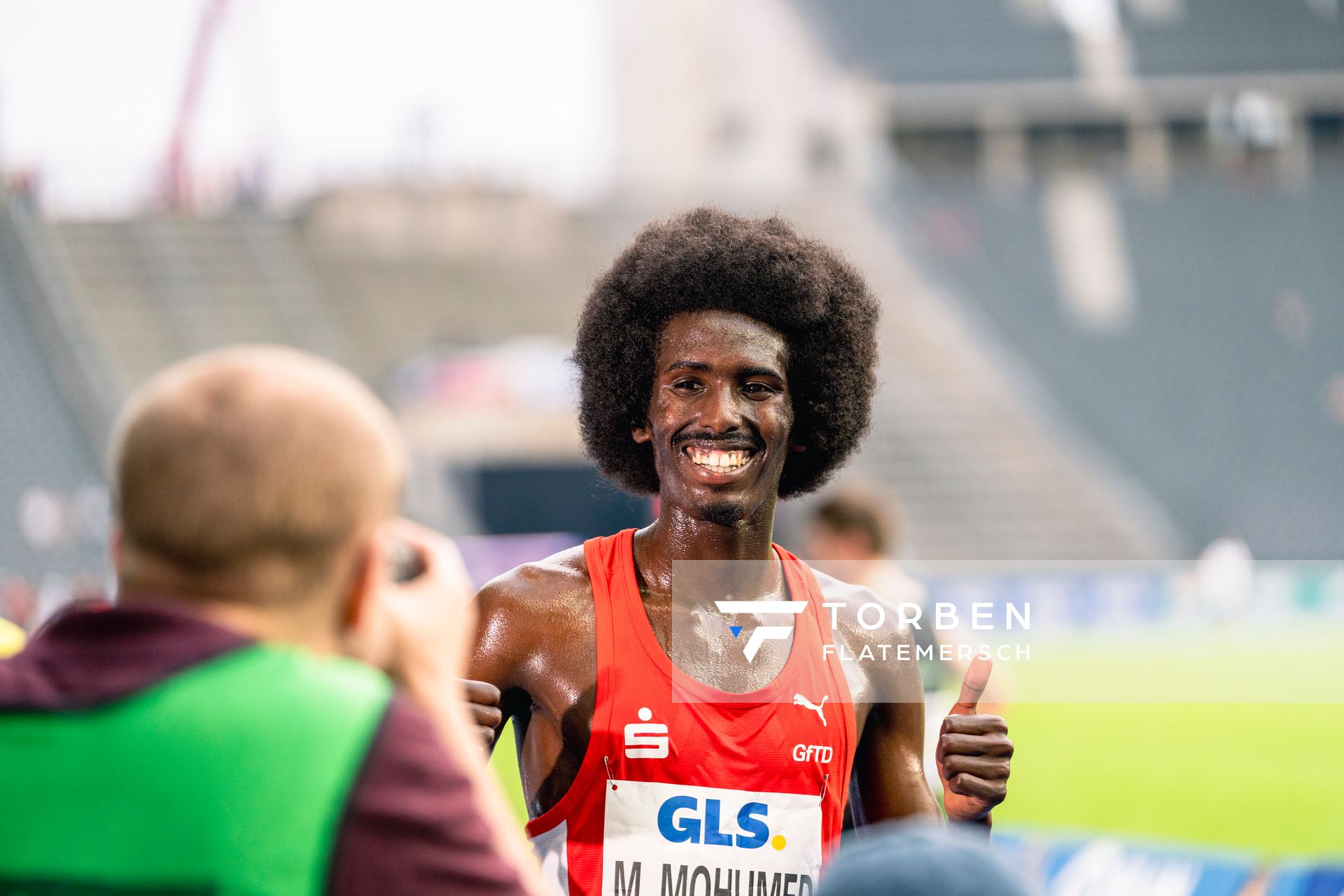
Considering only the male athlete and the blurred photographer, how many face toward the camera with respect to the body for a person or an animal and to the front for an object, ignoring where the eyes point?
1

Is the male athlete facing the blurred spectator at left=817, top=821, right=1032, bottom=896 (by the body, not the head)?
yes

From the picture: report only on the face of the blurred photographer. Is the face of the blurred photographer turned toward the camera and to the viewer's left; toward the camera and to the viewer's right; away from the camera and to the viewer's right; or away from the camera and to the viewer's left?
away from the camera and to the viewer's right

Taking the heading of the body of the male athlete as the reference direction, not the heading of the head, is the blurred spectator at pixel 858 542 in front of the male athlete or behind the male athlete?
behind

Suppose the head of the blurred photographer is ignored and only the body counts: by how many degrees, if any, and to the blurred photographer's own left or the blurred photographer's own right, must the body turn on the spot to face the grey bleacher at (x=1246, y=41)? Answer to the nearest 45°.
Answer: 0° — they already face it

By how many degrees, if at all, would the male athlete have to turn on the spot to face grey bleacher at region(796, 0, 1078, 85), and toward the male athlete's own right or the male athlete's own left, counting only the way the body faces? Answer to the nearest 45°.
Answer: approximately 180°
